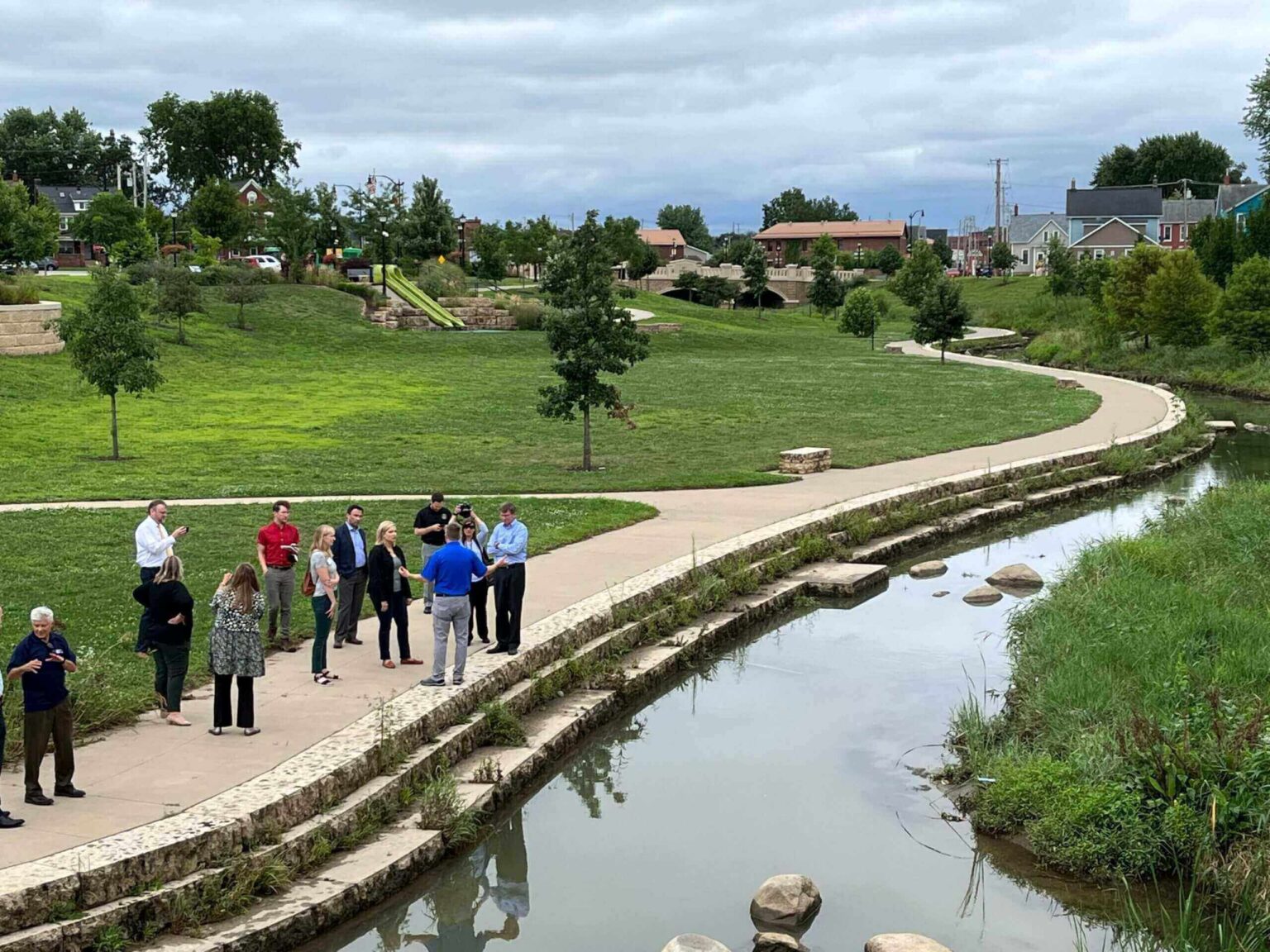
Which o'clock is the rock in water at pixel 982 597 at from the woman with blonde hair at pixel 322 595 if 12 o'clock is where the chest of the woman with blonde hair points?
The rock in water is roughly at 11 o'clock from the woman with blonde hair.

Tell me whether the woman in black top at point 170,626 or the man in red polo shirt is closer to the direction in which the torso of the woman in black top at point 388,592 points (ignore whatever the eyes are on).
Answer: the woman in black top

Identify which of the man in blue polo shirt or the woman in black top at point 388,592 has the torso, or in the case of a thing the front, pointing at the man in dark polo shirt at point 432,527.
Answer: the man in blue polo shirt

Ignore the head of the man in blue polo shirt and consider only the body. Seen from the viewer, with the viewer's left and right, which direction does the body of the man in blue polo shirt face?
facing away from the viewer

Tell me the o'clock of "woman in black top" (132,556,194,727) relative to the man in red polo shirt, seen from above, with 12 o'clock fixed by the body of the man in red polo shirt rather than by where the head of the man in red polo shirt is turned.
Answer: The woman in black top is roughly at 2 o'clock from the man in red polo shirt.

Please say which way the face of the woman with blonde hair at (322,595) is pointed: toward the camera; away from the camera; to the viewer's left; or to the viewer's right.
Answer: to the viewer's right

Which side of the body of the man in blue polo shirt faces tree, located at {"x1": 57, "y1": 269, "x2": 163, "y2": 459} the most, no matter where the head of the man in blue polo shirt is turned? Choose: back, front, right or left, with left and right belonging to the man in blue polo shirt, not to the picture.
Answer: front

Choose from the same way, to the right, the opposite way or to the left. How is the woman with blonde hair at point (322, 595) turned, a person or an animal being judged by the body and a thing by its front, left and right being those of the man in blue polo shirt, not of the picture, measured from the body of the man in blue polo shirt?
to the right

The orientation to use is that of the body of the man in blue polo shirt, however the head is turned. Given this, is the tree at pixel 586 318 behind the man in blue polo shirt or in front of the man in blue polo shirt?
in front

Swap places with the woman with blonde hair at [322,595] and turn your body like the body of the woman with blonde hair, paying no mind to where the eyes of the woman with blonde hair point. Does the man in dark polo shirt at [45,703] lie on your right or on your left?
on your right

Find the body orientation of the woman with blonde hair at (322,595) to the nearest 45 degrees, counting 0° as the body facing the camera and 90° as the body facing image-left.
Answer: approximately 270°

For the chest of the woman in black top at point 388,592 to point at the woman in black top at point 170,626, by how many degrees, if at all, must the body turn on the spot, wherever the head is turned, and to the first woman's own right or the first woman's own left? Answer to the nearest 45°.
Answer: approximately 90° to the first woman's own right

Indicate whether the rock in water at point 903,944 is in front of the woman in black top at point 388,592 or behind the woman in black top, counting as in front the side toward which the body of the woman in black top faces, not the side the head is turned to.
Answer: in front

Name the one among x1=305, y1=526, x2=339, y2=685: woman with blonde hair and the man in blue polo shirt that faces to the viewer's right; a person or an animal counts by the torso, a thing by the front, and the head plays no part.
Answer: the woman with blonde hair

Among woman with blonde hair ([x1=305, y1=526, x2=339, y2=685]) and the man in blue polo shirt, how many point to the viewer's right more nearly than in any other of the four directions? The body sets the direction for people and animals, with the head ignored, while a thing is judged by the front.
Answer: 1

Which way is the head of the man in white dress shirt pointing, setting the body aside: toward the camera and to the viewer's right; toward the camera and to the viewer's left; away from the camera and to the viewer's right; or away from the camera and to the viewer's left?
toward the camera and to the viewer's right
